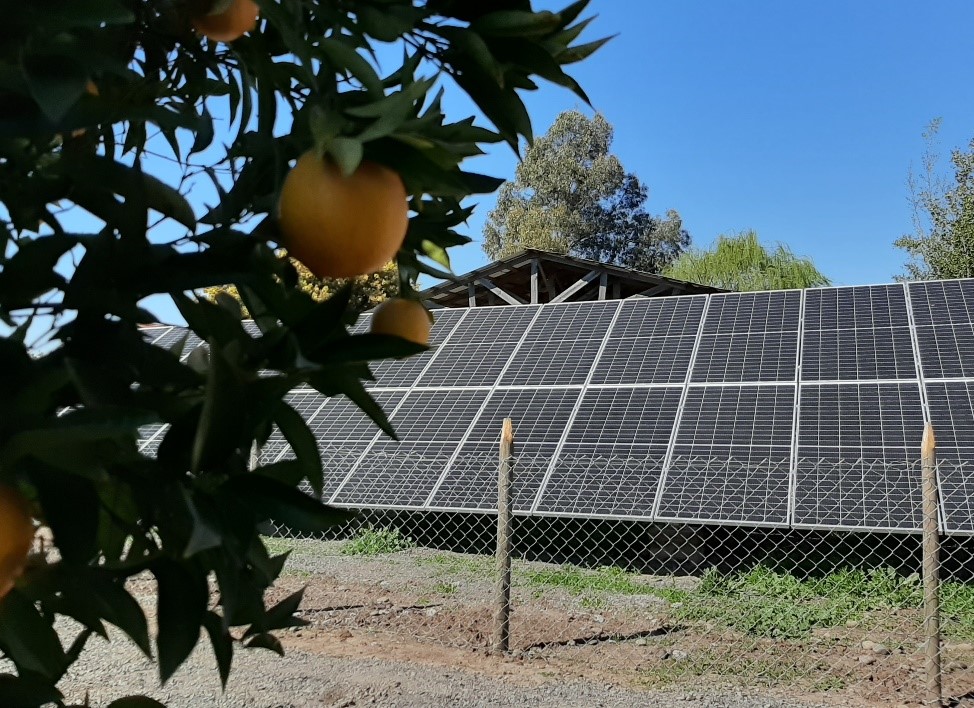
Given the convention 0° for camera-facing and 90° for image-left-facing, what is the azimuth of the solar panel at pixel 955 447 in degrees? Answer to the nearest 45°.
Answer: approximately 0°

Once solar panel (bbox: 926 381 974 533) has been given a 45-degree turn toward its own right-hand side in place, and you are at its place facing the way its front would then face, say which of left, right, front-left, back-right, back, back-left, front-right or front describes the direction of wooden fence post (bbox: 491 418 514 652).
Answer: front

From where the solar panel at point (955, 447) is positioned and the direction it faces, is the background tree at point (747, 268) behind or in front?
behind

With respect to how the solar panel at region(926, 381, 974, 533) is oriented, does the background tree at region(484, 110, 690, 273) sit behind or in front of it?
behind

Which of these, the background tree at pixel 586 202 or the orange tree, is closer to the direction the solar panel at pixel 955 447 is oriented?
the orange tree

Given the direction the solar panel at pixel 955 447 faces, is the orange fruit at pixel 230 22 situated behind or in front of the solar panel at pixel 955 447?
in front

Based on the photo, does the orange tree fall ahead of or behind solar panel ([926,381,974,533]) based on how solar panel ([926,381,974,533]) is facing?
ahead
